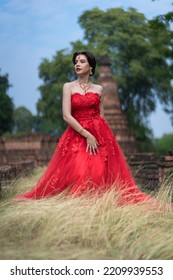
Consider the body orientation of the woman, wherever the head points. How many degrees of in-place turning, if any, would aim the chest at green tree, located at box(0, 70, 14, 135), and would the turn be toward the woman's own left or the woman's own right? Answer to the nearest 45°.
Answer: approximately 180°

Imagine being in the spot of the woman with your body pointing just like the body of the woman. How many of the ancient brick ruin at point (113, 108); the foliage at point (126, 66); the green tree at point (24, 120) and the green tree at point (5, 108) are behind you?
4

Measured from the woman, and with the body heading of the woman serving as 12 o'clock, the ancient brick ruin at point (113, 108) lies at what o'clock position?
The ancient brick ruin is roughly at 6 o'clock from the woman.

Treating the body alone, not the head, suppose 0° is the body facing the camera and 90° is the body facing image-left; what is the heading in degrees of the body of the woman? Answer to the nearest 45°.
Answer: approximately 0°

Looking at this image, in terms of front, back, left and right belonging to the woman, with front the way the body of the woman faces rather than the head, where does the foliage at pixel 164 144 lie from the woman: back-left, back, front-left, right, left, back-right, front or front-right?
back

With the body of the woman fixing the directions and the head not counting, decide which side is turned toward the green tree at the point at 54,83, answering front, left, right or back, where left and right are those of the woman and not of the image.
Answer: back

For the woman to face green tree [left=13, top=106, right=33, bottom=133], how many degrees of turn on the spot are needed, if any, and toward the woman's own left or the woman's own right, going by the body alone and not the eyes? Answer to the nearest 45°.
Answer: approximately 180°

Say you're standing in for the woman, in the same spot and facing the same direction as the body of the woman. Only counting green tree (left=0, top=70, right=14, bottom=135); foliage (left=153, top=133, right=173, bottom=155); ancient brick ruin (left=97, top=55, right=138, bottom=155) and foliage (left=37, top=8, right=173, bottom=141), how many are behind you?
4

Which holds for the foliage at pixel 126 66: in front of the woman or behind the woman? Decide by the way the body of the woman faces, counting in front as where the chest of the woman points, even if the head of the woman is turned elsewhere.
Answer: behind
